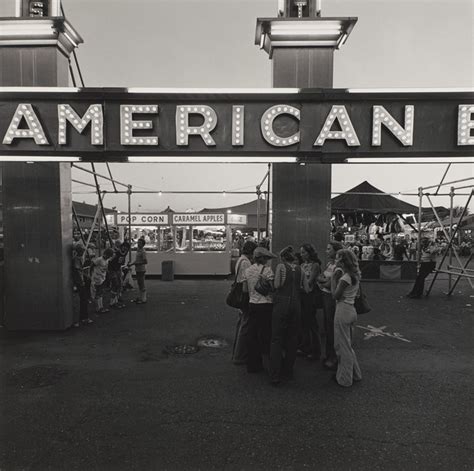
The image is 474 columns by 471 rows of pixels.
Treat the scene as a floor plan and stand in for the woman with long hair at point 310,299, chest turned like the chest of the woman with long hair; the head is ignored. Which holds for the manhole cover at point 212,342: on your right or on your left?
on your right

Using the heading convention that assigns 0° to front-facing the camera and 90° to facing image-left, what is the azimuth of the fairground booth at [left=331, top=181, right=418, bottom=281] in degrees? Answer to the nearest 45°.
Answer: approximately 0°

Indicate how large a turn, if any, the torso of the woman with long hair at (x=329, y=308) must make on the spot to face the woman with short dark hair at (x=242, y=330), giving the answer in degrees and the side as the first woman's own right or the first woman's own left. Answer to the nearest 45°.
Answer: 0° — they already face them

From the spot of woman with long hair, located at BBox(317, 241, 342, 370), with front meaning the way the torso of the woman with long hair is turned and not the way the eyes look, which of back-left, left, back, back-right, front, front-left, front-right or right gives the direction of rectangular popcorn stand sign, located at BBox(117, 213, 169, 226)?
front-right

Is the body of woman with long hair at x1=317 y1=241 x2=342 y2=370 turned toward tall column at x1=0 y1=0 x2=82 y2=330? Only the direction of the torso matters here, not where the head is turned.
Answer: yes

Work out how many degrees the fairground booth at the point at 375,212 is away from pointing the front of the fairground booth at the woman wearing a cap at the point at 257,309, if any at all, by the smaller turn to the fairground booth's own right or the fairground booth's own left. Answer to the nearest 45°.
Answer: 0° — it already faces them

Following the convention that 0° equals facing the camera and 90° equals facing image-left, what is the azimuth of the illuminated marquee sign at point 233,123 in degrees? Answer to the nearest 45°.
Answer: approximately 0°

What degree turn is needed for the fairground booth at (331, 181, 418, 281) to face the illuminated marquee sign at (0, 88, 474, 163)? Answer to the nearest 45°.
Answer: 0° — it already faces it

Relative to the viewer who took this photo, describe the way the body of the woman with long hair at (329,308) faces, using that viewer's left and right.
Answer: facing to the left of the viewer

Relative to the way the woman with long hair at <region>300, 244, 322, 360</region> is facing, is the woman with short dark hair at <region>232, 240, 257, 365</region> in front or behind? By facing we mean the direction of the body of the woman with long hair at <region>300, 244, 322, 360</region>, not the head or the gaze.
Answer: in front
